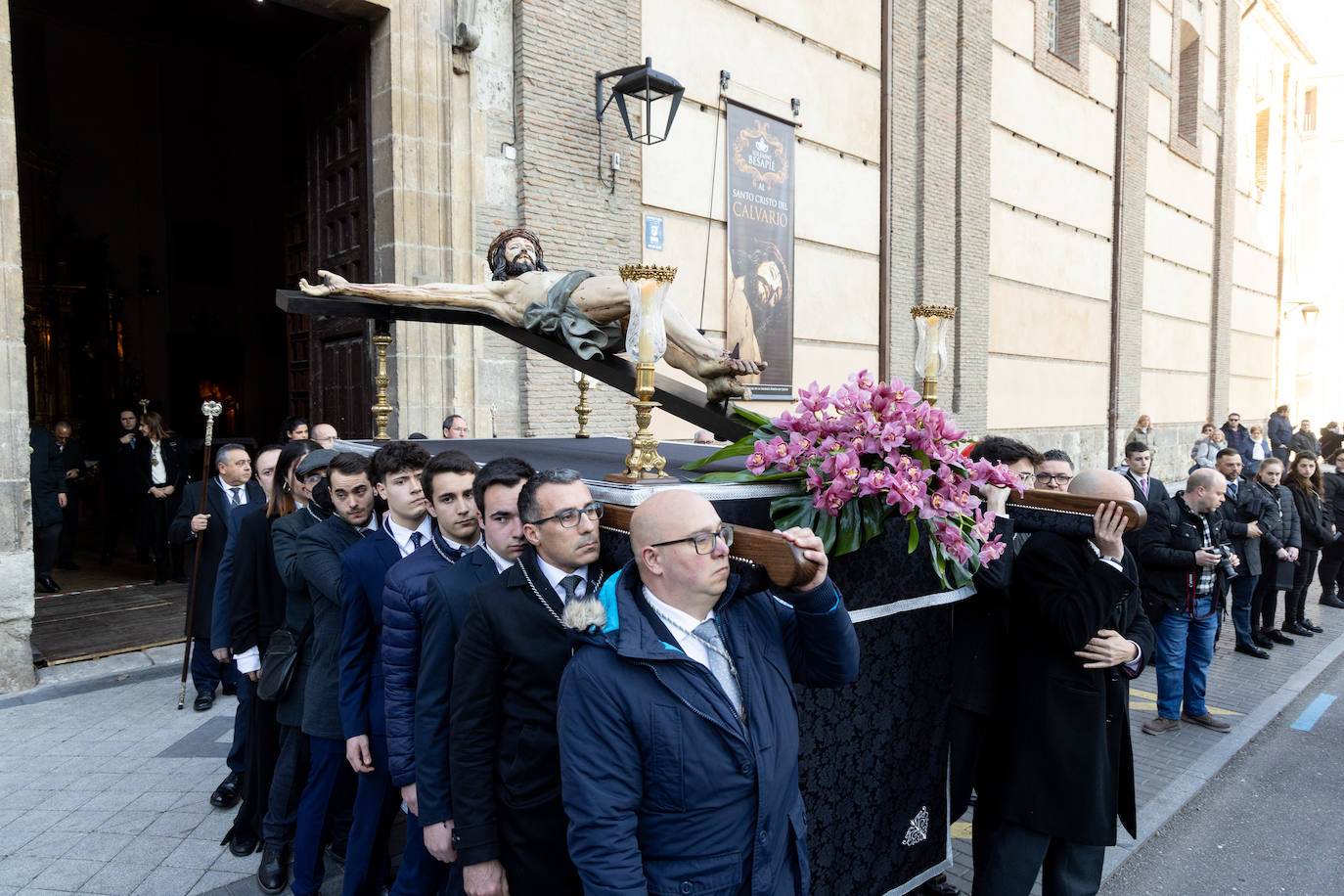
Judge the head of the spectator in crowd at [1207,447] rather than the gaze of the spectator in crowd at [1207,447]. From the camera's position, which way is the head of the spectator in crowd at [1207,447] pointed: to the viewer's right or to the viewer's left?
to the viewer's left

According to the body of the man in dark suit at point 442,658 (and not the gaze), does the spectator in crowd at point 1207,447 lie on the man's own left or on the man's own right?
on the man's own left

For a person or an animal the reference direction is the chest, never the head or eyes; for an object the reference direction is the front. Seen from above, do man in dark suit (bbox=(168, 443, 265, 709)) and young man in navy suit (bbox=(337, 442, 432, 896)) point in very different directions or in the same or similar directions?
same or similar directions

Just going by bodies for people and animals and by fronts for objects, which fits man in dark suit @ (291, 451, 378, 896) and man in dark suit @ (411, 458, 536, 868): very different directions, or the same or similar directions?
same or similar directions

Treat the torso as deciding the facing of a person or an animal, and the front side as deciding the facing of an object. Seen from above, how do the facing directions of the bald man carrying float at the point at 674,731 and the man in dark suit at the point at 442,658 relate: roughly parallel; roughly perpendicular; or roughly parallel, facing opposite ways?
roughly parallel

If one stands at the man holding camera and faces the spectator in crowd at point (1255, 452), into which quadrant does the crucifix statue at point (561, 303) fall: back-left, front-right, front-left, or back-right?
back-left

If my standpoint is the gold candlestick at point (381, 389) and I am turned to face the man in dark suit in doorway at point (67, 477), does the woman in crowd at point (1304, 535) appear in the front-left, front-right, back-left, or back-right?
back-right

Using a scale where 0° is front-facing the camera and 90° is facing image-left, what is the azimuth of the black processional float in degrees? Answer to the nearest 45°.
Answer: approximately 315°

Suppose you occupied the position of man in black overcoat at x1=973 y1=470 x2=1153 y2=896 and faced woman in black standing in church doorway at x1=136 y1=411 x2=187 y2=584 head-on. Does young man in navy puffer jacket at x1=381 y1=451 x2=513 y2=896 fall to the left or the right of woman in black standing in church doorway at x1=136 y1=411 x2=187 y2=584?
left

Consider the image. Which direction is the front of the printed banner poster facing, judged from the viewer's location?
facing the viewer and to the right of the viewer
